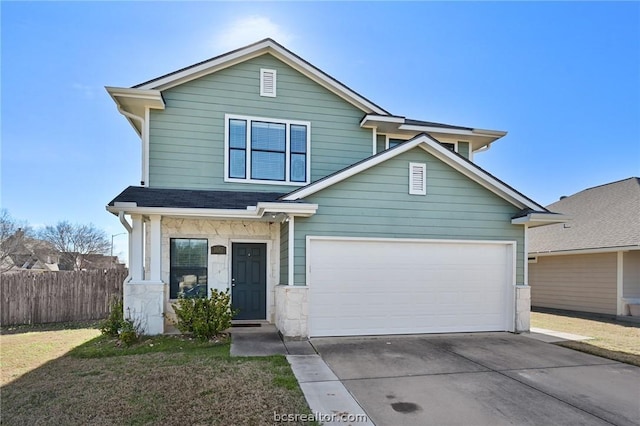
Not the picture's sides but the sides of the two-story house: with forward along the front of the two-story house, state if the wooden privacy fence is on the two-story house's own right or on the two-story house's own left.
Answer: on the two-story house's own right

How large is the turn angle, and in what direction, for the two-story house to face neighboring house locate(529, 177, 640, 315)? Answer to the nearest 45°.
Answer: approximately 135° to its left

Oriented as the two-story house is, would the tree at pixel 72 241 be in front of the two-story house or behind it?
behind

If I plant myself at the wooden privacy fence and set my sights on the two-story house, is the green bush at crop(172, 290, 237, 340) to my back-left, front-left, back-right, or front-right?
front-right

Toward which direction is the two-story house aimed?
toward the camera
